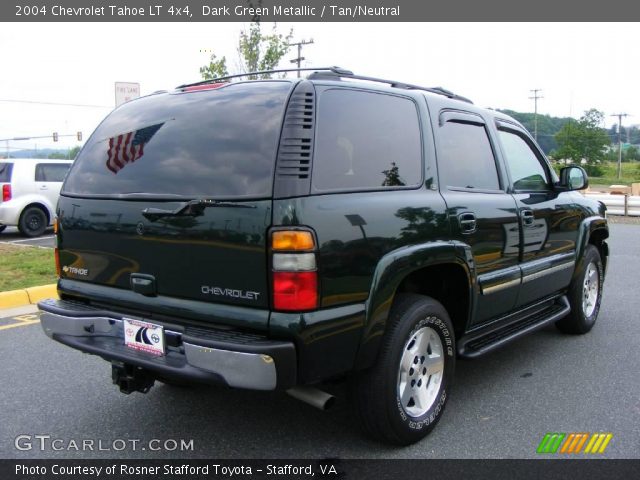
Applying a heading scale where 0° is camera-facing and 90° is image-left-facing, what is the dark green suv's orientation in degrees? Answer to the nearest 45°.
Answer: approximately 225°

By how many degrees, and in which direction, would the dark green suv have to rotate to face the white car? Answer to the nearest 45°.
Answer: approximately 90° to its left

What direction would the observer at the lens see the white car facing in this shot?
facing away from the viewer and to the right of the viewer

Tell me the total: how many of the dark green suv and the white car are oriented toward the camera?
0

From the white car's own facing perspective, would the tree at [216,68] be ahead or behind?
ahead
